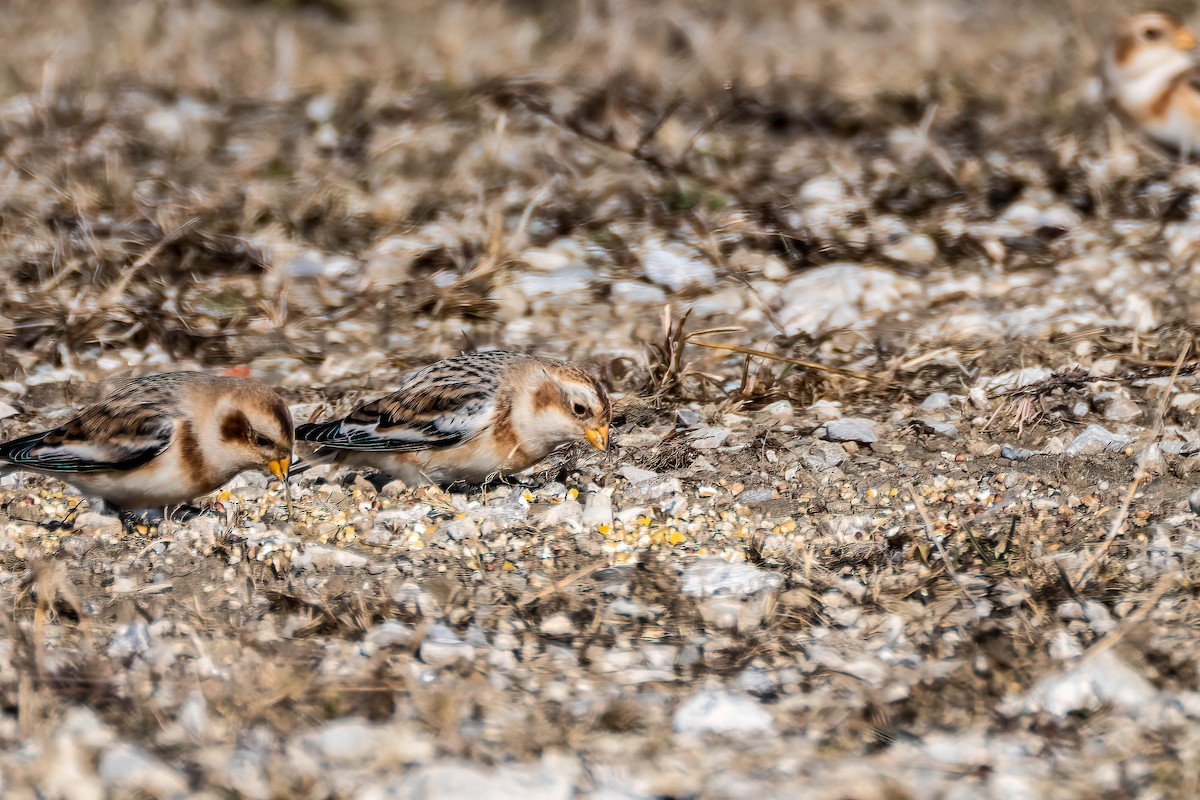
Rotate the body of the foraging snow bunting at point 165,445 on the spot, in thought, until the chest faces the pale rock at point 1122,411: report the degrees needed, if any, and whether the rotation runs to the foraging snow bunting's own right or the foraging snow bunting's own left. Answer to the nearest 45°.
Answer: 0° — it already faces it

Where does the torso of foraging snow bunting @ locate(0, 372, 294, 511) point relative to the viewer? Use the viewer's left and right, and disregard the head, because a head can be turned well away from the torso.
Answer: facing to the right of the viewer

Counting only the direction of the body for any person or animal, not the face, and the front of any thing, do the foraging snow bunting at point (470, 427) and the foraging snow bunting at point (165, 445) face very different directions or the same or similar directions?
same or similar directions

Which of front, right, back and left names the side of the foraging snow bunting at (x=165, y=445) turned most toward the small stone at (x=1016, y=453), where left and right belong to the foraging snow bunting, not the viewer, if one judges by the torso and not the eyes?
front

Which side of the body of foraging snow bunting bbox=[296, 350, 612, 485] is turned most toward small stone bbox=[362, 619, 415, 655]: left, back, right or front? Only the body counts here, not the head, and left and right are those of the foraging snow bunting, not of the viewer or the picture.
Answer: right

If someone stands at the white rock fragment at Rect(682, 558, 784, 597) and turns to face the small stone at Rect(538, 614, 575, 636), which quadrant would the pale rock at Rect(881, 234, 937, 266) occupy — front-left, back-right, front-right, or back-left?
back-right

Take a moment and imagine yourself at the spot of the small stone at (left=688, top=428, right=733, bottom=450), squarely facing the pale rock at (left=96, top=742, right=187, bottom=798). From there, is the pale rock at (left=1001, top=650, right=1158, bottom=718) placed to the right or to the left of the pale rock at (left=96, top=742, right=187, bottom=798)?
left

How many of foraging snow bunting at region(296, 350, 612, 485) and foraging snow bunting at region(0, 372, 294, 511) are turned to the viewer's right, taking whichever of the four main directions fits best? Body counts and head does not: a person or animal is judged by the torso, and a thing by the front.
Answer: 2

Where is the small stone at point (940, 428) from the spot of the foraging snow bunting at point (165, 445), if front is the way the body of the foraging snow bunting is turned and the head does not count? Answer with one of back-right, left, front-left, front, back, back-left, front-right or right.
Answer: front

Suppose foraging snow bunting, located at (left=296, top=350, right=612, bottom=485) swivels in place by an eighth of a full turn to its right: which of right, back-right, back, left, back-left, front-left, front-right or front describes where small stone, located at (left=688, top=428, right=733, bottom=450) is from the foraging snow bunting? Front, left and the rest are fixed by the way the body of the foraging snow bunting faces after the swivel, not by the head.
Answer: front-left

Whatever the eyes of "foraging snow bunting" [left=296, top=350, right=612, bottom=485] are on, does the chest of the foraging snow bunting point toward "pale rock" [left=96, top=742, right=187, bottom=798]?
no

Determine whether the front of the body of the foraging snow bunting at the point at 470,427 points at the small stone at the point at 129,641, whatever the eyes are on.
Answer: no

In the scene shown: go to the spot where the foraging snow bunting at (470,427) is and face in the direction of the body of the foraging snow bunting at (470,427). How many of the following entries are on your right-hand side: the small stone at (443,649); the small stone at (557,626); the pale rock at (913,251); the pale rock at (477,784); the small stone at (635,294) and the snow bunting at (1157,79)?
3

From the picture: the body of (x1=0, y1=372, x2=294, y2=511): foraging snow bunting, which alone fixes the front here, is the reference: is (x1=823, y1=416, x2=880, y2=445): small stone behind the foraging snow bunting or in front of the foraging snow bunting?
in front

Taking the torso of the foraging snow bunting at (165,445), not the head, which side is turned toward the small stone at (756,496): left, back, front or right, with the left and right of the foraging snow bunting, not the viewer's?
front

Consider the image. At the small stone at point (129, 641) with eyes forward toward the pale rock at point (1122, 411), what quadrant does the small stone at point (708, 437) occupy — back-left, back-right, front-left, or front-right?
front-left

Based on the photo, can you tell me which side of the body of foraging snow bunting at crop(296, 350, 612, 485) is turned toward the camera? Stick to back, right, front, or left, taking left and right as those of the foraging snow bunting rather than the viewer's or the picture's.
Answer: right

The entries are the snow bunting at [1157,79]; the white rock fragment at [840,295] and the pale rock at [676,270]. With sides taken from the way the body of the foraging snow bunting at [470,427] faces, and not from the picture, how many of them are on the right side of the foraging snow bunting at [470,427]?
0

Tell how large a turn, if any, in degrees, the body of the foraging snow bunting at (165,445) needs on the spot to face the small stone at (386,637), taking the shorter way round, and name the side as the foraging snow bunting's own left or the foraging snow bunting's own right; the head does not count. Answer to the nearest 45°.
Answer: approximately 90° to the foraging snow bunting's own right
